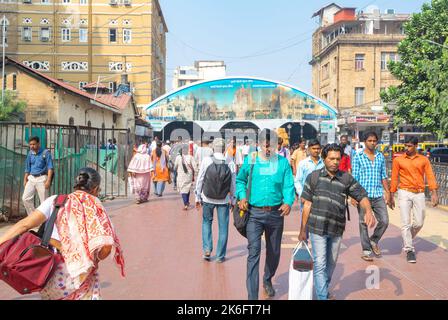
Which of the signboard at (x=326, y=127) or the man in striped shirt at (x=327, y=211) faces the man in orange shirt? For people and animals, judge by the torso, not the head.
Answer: the signboard

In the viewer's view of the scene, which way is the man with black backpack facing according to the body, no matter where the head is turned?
away from the camera

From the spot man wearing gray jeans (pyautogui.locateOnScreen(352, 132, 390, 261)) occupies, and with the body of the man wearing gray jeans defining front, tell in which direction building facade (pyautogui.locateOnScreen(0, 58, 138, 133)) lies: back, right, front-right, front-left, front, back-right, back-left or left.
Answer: back-right

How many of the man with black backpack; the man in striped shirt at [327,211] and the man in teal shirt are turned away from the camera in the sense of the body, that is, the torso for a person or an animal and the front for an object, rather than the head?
1

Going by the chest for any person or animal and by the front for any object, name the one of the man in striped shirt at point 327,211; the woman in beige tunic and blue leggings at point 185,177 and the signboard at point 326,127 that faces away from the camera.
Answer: the woman in beige tunic and blue leggings

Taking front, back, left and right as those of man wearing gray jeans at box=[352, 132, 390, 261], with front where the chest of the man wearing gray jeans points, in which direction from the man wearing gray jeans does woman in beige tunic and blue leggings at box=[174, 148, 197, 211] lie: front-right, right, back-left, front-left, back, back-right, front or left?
back-right

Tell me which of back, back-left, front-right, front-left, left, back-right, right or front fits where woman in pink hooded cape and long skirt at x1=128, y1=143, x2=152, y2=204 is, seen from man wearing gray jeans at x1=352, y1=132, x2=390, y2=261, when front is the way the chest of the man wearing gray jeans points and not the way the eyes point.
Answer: back-right

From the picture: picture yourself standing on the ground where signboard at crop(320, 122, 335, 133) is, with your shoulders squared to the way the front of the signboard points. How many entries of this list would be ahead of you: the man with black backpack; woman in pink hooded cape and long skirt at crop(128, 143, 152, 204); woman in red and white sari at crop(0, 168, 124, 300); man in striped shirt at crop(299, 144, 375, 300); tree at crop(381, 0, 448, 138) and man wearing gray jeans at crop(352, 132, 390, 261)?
6

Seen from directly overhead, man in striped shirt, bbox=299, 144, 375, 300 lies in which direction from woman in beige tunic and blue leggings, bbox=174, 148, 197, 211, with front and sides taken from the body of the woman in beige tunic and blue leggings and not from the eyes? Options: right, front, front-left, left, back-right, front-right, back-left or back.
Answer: back

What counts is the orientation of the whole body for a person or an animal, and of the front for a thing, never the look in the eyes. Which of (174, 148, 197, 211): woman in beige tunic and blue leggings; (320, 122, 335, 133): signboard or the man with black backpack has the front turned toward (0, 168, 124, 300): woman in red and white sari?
the signboard

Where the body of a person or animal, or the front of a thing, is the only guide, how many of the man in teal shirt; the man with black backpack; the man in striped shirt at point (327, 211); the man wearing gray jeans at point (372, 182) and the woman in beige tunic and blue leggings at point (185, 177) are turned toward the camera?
3

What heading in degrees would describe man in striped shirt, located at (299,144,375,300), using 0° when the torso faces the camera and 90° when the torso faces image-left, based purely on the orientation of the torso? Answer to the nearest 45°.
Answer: approximately 0°
